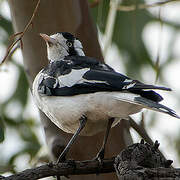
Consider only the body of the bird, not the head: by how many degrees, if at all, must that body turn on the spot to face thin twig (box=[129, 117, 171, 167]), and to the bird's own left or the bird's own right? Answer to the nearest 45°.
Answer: approximately 135° to the bird's own right

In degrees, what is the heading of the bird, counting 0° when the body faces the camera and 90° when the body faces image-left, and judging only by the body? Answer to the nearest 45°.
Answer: approximately 90°

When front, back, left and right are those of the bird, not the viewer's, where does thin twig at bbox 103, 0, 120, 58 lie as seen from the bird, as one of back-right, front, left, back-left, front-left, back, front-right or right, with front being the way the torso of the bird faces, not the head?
right

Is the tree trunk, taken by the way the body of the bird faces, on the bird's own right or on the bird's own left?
on the bird's own right
